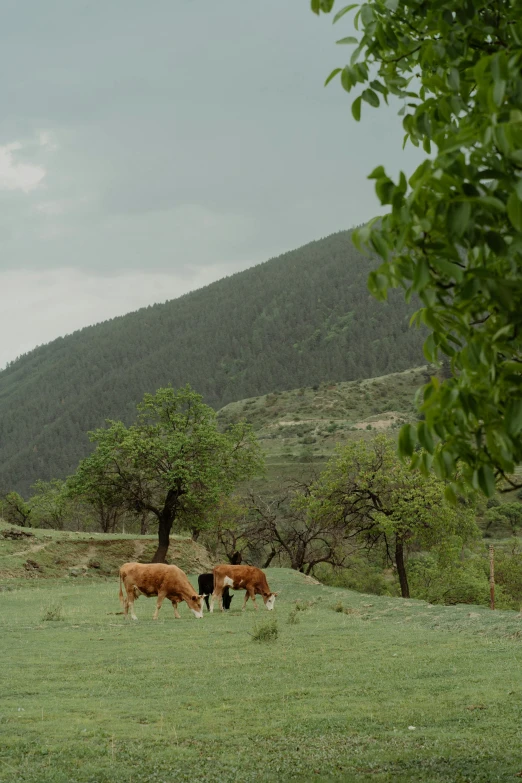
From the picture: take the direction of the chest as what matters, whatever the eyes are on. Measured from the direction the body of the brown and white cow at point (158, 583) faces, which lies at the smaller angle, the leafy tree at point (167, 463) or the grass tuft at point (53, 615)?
the leafy tree

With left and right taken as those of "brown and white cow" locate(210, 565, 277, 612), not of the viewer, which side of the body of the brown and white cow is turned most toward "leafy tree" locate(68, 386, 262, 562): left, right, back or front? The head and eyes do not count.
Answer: left

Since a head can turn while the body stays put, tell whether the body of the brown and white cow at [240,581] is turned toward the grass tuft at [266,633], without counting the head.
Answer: no

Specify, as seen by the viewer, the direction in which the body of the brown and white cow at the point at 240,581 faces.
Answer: to the viewer's right

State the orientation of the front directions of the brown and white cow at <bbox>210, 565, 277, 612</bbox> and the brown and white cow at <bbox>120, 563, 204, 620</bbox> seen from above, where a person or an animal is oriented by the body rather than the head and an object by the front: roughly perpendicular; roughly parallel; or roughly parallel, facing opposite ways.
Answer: roughly parallel

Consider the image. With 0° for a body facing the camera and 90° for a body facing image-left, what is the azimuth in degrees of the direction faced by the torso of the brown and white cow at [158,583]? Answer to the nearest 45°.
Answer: approximately 270°

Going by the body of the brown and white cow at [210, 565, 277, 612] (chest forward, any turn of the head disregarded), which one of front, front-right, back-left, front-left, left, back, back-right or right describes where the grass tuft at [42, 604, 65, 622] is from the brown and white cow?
back-right

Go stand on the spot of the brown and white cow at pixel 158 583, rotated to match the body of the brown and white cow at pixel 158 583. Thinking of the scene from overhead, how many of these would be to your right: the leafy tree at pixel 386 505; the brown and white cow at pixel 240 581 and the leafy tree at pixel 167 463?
0

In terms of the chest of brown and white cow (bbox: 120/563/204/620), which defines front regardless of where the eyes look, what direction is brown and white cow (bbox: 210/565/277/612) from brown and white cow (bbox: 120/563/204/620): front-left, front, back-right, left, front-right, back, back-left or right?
front-left

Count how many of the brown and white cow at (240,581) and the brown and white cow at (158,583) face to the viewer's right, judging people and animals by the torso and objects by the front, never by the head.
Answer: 2

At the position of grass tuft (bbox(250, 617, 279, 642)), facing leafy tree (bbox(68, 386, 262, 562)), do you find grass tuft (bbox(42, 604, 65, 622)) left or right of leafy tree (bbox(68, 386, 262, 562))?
left

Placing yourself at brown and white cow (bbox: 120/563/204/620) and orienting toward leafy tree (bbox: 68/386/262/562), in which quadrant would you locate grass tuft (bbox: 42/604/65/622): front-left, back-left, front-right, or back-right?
back-left
